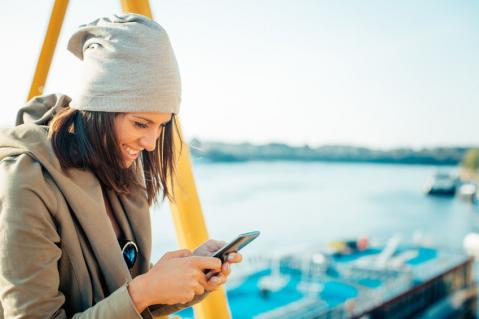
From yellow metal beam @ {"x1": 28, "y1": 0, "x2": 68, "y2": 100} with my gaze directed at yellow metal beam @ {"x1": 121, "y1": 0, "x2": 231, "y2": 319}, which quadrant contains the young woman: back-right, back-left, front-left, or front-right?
front-right

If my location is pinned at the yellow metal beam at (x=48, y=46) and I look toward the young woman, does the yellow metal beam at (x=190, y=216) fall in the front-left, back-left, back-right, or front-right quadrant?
front-left

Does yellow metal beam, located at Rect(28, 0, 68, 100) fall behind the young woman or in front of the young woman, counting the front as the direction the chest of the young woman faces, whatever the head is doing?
behind

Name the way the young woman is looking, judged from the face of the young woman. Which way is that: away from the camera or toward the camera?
toward the camera

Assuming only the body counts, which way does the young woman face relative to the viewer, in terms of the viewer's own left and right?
facing the viewer and to the right of the viewer
